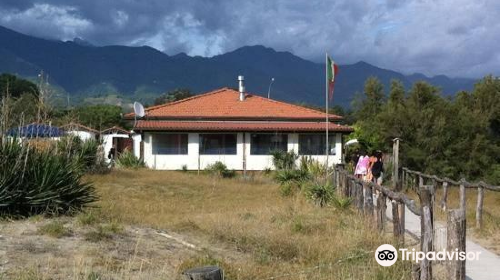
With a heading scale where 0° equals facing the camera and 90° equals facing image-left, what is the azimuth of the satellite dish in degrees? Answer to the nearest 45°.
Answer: approximately 45°
